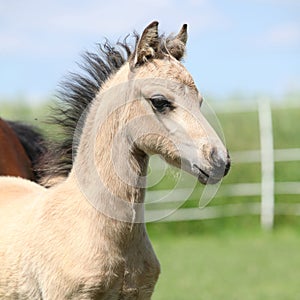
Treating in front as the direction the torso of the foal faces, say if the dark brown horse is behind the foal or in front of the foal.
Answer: behind
